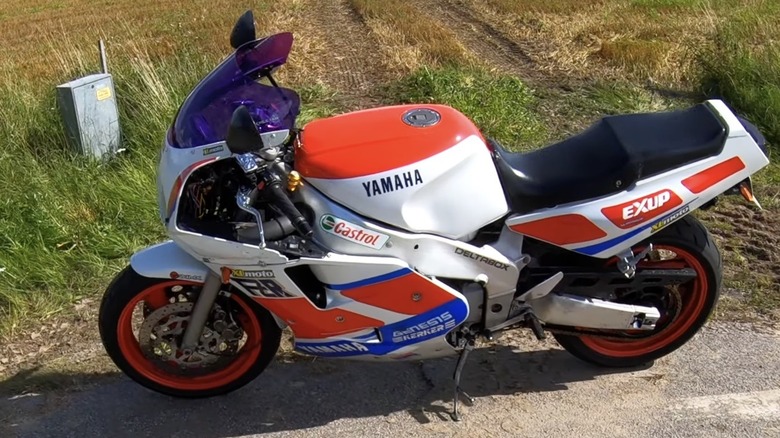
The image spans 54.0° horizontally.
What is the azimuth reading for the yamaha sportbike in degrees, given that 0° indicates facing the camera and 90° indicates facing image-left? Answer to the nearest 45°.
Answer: approximately 90°
